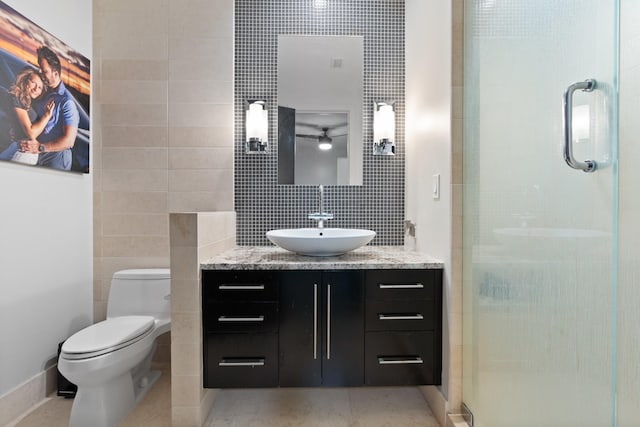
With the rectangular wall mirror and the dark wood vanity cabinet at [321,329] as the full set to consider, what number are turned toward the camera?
2

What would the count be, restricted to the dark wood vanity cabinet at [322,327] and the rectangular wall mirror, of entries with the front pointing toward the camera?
2

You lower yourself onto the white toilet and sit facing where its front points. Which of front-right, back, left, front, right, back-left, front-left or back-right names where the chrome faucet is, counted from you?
back-left

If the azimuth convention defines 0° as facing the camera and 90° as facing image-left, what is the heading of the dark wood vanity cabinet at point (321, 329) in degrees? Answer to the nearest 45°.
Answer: approximately 0°

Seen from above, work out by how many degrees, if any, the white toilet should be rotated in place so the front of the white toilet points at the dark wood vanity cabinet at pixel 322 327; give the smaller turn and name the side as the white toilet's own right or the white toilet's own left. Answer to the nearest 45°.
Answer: approximately 90° to the white toilet's own left

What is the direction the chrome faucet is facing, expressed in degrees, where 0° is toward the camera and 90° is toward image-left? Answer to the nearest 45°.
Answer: approximately 0°
